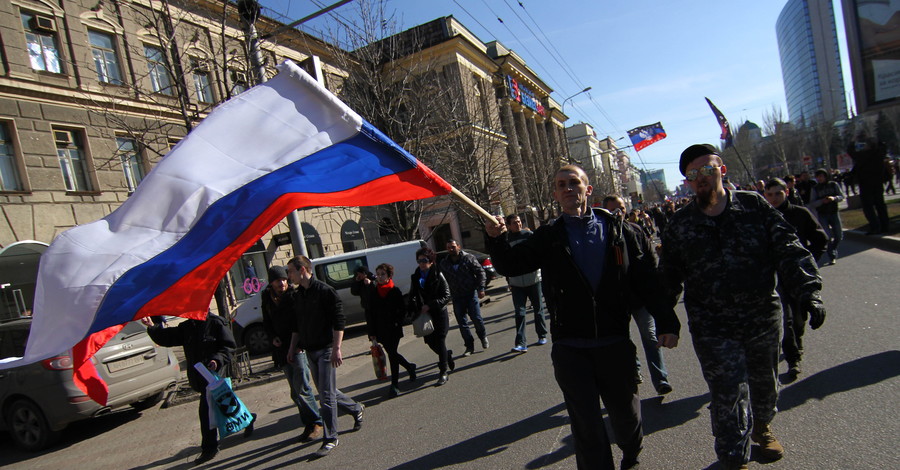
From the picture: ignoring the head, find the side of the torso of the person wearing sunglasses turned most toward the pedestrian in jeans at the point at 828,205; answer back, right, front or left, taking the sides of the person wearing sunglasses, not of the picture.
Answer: back

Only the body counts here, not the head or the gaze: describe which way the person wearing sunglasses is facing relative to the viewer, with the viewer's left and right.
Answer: facing the viewer

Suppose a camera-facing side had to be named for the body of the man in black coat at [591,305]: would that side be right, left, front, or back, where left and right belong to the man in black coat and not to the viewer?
front

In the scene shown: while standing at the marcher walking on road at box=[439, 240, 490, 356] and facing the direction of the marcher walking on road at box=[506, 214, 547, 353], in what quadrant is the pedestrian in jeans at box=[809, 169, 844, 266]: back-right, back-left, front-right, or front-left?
front-left

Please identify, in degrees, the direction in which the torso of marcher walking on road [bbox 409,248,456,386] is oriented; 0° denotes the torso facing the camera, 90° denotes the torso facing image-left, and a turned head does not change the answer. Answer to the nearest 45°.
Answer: approximately 45°

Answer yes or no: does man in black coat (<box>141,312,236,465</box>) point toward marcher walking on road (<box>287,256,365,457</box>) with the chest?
no

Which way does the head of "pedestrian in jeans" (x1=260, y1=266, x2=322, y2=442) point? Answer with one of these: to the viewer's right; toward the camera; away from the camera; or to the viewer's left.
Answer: toward the camera

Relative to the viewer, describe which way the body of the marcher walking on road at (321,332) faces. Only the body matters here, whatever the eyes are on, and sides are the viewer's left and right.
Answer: facing the viewer and to the left of the viewer

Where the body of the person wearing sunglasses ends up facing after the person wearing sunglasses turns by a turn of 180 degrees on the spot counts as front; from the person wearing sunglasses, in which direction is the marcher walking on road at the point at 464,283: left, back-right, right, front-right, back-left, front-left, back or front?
front-left

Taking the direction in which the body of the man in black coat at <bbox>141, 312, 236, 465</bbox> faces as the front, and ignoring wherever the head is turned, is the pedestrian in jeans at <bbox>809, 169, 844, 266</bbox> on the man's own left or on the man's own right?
on the man's own left

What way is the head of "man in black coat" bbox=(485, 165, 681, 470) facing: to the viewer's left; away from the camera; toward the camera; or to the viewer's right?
toward the camera

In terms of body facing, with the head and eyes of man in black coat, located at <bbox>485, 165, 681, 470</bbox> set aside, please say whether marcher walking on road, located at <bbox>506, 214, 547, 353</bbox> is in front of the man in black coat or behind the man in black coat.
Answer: behind

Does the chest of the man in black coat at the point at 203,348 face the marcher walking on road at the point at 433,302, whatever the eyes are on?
no

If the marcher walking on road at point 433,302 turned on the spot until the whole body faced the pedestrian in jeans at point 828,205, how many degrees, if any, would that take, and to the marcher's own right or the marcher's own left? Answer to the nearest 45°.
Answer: approximately 135° to the marcher's own left

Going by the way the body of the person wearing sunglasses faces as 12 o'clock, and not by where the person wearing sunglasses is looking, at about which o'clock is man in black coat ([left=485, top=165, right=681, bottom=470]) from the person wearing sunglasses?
The man in black coat is roughly at 2 o'clock from the person wearing sunglasses.

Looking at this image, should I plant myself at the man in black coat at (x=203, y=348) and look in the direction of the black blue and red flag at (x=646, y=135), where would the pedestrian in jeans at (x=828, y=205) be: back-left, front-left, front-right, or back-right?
front-right

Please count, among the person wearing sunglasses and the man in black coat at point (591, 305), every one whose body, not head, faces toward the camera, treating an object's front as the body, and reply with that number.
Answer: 2

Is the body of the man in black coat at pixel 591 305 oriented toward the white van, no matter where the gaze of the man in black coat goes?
no
